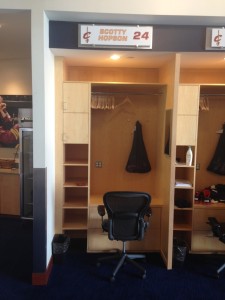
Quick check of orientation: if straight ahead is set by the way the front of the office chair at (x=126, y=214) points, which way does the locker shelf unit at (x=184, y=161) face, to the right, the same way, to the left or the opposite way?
the opposite way

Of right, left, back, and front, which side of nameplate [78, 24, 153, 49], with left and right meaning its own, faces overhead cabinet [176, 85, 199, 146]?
left

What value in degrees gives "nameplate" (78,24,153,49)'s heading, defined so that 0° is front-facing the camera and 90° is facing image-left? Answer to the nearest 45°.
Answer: approximately 0°

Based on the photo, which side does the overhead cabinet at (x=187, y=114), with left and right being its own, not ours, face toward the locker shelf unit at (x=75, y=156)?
right

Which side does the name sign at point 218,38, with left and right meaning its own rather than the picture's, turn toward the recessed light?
right

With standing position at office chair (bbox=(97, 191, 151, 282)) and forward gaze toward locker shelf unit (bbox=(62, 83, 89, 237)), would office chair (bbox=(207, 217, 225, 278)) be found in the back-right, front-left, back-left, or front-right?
back-right

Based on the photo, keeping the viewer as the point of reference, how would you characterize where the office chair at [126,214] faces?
facing away from the viewer

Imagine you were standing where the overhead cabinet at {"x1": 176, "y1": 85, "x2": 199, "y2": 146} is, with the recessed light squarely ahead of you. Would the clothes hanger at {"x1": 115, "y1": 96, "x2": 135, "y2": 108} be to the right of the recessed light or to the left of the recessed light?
right
